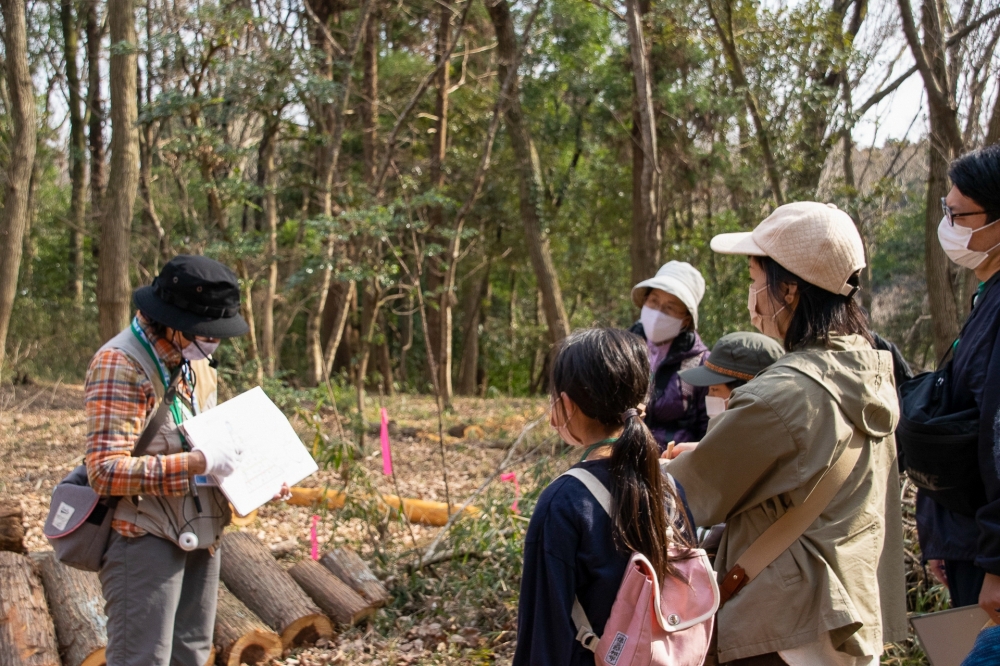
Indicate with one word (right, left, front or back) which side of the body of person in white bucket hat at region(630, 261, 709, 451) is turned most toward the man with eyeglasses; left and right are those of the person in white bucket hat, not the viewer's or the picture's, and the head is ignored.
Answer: left

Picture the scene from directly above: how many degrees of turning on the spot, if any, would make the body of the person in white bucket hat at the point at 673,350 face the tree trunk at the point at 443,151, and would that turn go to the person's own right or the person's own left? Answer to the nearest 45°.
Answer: approximately 135° to the person's own right

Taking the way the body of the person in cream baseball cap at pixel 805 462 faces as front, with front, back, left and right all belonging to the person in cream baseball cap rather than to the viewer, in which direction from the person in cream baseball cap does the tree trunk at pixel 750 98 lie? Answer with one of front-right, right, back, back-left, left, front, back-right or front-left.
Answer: front-right

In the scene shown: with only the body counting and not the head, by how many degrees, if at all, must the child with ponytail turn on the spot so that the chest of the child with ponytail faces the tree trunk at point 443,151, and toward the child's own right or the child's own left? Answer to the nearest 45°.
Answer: approximately 45° to the child's own right

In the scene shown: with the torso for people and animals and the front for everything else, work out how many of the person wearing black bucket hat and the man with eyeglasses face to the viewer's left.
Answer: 1

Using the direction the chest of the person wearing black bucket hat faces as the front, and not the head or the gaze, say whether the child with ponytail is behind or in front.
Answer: in front

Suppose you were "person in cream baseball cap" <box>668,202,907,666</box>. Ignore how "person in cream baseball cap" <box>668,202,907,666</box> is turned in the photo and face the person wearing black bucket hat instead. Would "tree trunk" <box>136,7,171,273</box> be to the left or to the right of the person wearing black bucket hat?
right

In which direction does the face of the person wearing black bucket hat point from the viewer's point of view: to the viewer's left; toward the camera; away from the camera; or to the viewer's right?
to the viewer's right

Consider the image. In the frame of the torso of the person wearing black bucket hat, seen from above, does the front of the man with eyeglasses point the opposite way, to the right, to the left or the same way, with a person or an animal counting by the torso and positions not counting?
the opposite way

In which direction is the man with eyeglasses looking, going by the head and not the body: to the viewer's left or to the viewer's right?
to the viewer's left

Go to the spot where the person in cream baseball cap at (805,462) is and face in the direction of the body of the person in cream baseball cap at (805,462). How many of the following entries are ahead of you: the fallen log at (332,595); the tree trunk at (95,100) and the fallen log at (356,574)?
3

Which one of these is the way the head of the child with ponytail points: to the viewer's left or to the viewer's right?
to the viewer's left

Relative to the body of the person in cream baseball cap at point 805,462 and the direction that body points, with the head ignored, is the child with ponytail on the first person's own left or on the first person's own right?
on the first person's own left

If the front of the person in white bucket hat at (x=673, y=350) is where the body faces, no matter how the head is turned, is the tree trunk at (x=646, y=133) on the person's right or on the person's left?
on the person's right
